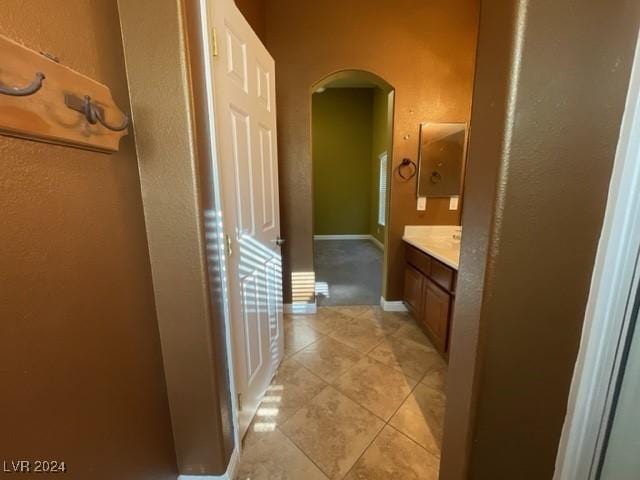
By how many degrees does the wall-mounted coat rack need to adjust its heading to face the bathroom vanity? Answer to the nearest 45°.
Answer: approximately 45° to its left

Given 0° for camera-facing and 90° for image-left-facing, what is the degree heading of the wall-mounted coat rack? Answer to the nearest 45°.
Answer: approximately 315°

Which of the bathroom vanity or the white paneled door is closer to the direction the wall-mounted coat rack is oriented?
the bathroom vanity

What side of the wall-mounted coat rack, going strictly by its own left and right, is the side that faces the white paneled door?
left
